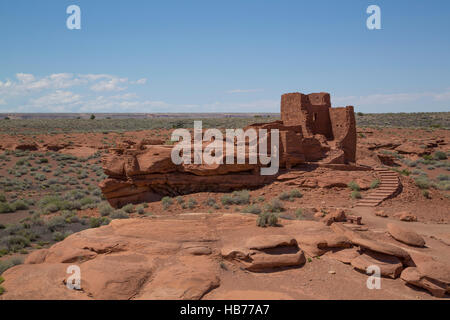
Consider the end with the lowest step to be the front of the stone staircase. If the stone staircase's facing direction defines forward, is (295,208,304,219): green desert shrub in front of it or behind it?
in front

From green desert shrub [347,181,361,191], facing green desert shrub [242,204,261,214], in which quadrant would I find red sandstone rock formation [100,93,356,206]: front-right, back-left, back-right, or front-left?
front-right

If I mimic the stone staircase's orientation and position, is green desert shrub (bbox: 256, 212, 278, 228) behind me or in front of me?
in front

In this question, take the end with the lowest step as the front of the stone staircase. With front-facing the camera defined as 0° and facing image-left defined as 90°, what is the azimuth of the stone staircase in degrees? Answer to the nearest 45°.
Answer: approximately 0°

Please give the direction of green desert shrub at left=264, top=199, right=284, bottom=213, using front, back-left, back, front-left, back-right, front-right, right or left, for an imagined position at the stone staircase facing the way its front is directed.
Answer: front-right

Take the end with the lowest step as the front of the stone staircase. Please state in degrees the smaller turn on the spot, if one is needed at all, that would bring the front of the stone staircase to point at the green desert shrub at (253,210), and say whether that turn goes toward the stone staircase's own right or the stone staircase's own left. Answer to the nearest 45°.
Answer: approximately 45° to the stone staircase's own right

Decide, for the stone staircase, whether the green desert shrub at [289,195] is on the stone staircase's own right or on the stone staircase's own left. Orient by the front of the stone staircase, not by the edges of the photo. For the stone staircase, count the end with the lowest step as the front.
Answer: on the stone staircase's own right

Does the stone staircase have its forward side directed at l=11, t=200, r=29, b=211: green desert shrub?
no

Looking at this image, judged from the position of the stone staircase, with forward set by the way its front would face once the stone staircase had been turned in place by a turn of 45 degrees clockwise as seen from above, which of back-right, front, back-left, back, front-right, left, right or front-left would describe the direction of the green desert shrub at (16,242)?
front

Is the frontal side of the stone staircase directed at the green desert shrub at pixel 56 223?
no

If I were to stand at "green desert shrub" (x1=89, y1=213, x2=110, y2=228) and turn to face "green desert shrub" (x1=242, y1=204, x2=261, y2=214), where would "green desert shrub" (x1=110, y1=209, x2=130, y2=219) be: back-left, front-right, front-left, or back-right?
front-left

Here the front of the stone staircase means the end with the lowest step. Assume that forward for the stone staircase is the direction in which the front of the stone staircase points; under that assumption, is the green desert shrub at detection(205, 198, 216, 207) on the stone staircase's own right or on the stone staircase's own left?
on the stone staircase's own right

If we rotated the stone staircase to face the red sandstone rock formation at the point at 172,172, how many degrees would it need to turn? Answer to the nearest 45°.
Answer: approximately 90° to its right
